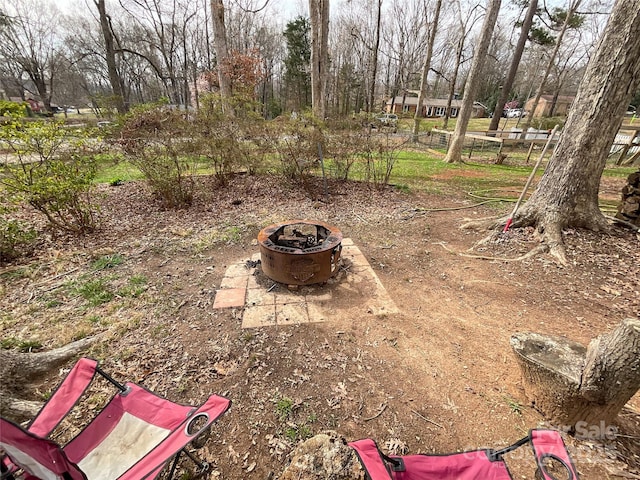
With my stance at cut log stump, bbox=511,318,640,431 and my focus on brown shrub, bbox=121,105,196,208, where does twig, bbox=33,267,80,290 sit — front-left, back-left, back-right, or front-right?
front-left

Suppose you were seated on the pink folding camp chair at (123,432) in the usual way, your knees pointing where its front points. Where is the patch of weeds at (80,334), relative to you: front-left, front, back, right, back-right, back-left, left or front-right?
front-left

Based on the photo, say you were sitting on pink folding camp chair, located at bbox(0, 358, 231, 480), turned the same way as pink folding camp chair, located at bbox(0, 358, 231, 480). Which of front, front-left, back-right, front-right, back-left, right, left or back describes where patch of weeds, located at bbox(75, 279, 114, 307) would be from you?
front-left

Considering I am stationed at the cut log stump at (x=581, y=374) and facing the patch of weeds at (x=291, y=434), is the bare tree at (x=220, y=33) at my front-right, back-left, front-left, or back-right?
front-right

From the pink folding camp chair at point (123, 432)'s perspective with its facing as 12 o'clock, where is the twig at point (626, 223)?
The twig is roughly at 2 o'clock from the pink folding camp chair.

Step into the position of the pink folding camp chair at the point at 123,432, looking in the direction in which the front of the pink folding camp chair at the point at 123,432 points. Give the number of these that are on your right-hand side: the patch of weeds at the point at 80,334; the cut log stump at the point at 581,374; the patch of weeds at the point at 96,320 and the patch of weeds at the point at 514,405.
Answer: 2

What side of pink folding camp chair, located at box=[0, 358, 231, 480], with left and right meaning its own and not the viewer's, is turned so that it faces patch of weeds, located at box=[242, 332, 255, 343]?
front

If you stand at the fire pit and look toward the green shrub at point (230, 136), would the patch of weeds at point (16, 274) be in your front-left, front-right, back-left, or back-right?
front-left

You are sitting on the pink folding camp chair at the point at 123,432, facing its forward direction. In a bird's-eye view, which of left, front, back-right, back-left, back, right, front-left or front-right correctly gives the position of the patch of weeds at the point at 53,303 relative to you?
front-left

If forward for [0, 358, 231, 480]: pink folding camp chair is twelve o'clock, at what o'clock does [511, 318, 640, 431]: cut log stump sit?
The cut log stump is roughly at 3 o'clock from the pink folding camp chair.

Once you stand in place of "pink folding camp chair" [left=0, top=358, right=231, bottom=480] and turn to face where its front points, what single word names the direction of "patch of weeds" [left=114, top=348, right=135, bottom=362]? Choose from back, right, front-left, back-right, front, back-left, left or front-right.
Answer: front-left

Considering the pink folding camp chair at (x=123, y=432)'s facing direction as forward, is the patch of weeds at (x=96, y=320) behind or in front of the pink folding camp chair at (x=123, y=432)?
in front

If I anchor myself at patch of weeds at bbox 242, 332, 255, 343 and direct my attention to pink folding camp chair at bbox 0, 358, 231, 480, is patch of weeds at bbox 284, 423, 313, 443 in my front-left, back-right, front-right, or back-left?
front-left

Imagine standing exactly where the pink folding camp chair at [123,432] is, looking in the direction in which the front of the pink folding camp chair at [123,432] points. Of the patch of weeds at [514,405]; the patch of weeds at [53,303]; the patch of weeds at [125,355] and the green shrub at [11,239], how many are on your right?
1

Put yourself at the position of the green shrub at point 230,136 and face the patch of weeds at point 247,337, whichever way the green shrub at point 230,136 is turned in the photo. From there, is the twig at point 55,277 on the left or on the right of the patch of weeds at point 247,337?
right

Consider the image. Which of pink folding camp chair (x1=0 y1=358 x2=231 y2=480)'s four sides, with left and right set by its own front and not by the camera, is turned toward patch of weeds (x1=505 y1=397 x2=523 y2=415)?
right

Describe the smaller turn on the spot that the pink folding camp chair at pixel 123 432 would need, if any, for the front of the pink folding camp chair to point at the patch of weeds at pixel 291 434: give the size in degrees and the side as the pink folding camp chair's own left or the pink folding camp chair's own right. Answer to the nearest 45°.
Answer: approximately 90° to the pink folding camp chair's own right

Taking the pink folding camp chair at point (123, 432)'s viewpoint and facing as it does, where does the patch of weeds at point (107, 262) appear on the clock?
The patch of weeds is roughly at 11 o'clock from the pink folding camp chair.

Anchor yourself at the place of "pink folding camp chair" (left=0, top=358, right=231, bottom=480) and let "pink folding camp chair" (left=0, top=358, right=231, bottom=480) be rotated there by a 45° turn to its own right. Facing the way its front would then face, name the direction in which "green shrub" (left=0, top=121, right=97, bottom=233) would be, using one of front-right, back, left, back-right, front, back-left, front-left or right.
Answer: left

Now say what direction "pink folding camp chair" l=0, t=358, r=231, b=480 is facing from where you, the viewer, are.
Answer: facing away from the viewer and to the right of the viewer

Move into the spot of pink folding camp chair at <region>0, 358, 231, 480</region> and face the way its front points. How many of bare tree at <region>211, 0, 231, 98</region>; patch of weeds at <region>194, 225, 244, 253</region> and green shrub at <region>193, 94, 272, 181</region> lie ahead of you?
3
